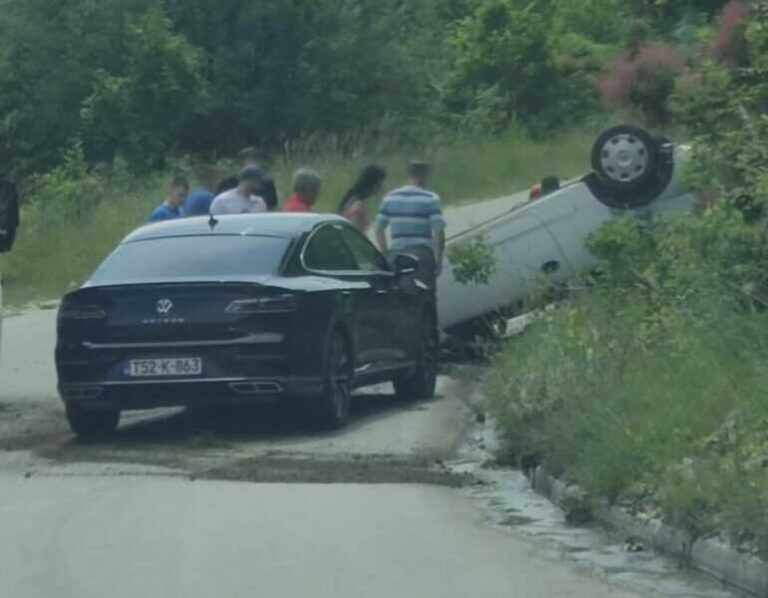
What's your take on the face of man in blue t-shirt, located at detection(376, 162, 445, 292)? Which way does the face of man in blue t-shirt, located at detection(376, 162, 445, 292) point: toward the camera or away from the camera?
away from the camera

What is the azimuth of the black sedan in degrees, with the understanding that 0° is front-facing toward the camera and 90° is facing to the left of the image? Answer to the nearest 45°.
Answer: approximately 225°

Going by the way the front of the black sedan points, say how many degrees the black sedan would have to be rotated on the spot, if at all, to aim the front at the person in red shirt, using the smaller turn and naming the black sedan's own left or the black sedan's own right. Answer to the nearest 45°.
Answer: approximately 45° to the black sedan's own left

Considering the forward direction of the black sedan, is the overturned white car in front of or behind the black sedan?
in front

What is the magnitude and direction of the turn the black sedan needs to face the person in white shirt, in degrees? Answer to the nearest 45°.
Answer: approximately 45° to its left

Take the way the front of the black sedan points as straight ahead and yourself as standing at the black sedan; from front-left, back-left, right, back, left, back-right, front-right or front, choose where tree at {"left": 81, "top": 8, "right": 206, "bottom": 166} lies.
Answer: front-left

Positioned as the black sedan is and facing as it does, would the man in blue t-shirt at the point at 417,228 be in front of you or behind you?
in front

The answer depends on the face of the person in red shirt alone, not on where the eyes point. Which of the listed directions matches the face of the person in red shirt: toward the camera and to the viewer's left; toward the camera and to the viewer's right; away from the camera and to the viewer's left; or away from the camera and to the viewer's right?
away from the camera and to the viewer's right
